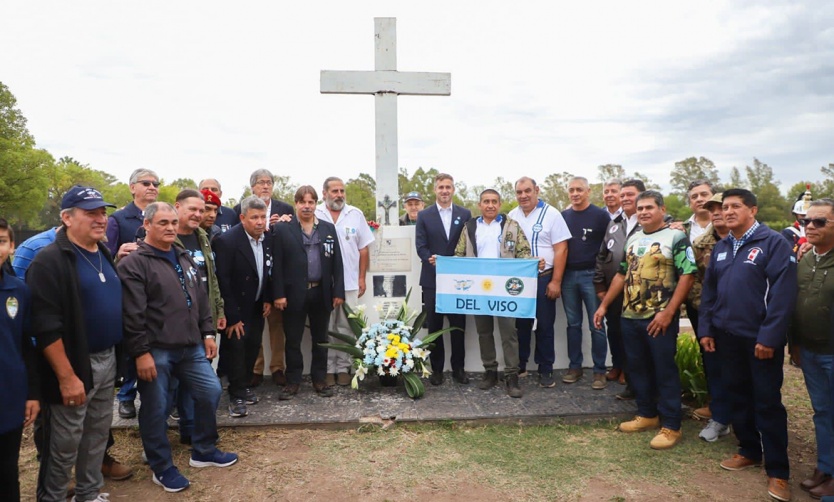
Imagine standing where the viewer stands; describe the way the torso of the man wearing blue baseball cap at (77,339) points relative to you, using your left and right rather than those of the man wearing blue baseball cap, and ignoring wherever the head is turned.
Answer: facing the viewer and to the right of the viewer

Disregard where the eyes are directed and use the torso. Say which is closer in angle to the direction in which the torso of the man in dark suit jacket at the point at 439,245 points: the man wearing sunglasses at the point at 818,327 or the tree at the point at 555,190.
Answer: the man wearing sunglasses

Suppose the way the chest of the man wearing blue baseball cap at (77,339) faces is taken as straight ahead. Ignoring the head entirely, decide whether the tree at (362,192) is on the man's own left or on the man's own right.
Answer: on the man's own left

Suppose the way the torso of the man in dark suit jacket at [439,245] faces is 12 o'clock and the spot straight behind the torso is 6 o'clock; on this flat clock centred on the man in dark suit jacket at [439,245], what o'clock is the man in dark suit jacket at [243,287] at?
the man in dark suit jacket at [243,287] is roughly at 2 o'clock from the man in dark suit jacket at [439,245].

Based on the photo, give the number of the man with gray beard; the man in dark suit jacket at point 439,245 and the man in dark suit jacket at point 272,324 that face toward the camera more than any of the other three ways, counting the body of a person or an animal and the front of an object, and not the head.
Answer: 3

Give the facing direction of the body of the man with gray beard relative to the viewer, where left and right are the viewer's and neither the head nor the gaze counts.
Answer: facing the viewer

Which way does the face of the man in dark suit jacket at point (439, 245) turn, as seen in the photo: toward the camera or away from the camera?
toward the camera

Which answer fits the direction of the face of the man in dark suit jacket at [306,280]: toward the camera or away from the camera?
toward the camera

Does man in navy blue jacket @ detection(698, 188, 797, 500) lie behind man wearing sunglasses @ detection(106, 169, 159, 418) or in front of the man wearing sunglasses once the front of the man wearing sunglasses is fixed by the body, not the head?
in front

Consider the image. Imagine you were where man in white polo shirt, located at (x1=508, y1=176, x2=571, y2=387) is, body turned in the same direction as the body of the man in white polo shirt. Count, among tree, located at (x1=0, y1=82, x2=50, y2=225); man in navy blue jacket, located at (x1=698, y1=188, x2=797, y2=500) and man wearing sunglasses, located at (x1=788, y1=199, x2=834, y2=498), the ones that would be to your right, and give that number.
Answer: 1

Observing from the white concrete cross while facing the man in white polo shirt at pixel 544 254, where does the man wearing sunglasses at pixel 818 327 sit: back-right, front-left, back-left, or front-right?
front-right

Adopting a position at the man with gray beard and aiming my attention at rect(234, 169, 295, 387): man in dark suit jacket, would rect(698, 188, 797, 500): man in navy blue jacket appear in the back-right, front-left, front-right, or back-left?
back-left

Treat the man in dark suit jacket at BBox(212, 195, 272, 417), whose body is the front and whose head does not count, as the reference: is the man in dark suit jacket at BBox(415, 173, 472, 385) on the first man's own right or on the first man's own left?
on the first man's own left

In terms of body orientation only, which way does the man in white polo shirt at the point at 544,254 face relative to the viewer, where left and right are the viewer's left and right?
facing the viewer and to the left of the viewer
